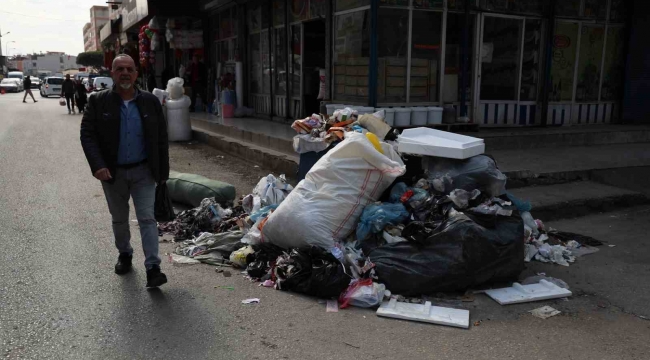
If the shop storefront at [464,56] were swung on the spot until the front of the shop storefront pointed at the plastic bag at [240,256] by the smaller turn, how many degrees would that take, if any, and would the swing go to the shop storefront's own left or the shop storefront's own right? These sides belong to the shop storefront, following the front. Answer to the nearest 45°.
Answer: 0° — it already faces it

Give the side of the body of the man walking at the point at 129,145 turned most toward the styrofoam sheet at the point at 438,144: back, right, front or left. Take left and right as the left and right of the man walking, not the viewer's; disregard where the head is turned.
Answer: left

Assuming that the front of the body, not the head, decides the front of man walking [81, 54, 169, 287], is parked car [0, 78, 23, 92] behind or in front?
behind

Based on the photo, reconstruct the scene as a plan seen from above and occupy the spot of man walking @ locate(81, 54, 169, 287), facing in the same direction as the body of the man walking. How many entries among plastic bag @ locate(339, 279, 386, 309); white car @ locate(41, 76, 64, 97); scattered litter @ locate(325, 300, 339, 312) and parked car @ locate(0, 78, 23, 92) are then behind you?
2

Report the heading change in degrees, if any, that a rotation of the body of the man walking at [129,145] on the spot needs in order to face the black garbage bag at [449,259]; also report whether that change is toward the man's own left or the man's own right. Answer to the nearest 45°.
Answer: approximately 45° to the man's own left

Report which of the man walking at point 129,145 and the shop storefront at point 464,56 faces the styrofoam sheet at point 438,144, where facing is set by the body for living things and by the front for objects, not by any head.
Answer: the shop storefront

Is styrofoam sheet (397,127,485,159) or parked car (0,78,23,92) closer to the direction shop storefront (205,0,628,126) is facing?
the styrofoam sheet

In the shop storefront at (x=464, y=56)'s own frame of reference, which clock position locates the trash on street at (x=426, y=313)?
The trash on street is roughly at 12 o'clock from the shop storefront.

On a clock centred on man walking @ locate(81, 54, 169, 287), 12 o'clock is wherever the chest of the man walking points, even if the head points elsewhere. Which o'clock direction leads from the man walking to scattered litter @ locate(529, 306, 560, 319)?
The scattered litter is roughly at 10 o'clock from the man walking.
